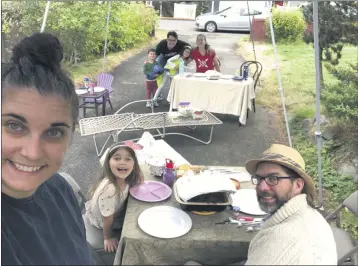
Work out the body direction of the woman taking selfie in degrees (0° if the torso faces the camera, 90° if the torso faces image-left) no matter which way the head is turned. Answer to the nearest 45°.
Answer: approximately 0°

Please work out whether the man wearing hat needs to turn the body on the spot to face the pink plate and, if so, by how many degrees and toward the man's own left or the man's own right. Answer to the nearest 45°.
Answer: approximately 45° to the man's own right

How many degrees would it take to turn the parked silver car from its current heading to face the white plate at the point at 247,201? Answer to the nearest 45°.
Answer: approximately 90° to its left

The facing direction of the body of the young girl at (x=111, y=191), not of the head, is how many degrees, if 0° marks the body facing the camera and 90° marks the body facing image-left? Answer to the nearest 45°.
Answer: approximately 315°
